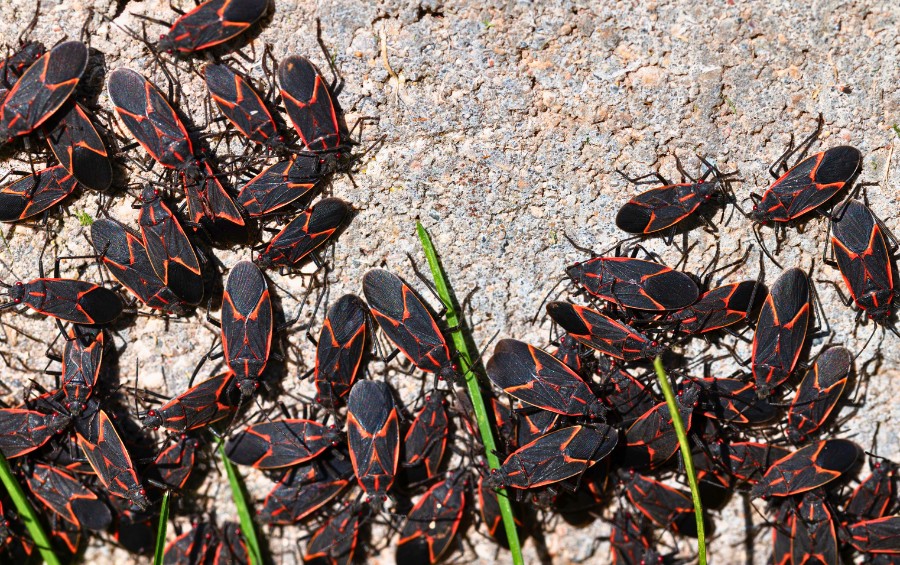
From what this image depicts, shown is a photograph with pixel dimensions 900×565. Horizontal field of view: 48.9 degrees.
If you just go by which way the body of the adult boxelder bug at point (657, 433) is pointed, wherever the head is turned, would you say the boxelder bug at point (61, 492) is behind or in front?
behind

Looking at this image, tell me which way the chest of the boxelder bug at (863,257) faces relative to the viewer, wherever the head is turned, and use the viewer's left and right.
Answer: facing the viewer

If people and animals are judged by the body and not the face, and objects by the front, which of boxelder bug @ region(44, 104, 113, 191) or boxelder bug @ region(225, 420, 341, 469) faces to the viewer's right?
boxelder bug @ region(225, 420, 341, 469)

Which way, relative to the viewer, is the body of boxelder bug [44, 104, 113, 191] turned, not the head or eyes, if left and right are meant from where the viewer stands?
facing away from the viewer and to the left of the viewer

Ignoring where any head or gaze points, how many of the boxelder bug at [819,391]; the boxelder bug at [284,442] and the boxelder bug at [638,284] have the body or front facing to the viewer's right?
1

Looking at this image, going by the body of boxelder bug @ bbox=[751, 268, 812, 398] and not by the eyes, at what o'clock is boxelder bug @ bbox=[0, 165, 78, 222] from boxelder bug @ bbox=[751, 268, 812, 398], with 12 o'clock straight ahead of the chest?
boxelder bug @ bbox=[0, 165, 78, 222] is roughly at 2 o'clock from boxelder bug @ bbox=[751, 268, 812, 398].

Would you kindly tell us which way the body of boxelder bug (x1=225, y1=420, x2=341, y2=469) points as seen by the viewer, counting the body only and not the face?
to the viewer's right

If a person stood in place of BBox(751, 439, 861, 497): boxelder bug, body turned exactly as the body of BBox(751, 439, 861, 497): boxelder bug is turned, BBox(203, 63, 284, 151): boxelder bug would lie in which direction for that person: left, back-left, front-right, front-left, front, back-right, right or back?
front

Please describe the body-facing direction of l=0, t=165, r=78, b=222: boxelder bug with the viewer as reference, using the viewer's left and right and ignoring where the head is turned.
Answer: facing away from the viewer and to the right of the viewer
